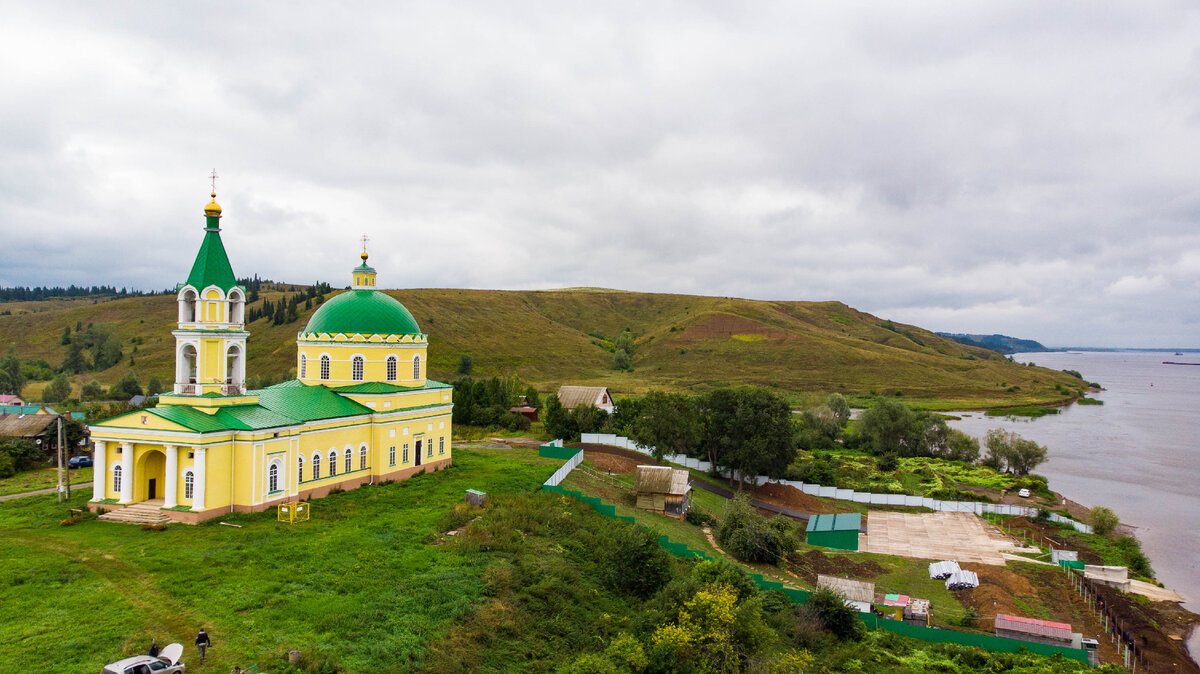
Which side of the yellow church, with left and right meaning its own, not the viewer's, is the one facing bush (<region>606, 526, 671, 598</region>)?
left

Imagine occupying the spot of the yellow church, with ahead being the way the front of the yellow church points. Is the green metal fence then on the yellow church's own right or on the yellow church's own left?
on the yellow church's own left

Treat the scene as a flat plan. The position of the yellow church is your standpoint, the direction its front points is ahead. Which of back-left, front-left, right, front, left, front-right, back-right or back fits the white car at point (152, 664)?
front-left

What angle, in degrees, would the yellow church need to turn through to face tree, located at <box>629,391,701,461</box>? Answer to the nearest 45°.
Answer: approximately 135° to its left

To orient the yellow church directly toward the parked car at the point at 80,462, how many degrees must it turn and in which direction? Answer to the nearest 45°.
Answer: approximately 90° to its right

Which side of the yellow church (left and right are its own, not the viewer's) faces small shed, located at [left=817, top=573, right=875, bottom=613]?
left

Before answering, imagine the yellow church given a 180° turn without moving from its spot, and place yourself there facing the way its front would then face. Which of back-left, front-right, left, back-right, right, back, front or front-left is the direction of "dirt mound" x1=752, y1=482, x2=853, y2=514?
front-right

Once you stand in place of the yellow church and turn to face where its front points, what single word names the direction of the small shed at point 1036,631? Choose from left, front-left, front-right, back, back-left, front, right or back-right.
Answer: left

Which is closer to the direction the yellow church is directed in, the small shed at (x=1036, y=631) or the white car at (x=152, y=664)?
the white car

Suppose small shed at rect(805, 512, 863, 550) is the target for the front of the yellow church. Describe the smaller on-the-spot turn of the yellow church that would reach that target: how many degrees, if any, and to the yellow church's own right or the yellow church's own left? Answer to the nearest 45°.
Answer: approximately 135° to the yellow church's own left

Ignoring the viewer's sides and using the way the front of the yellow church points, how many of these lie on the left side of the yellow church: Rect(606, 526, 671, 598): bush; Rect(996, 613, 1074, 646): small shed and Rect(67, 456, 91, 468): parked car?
2

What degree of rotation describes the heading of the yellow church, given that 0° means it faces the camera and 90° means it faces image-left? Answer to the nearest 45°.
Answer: approximately 45°
